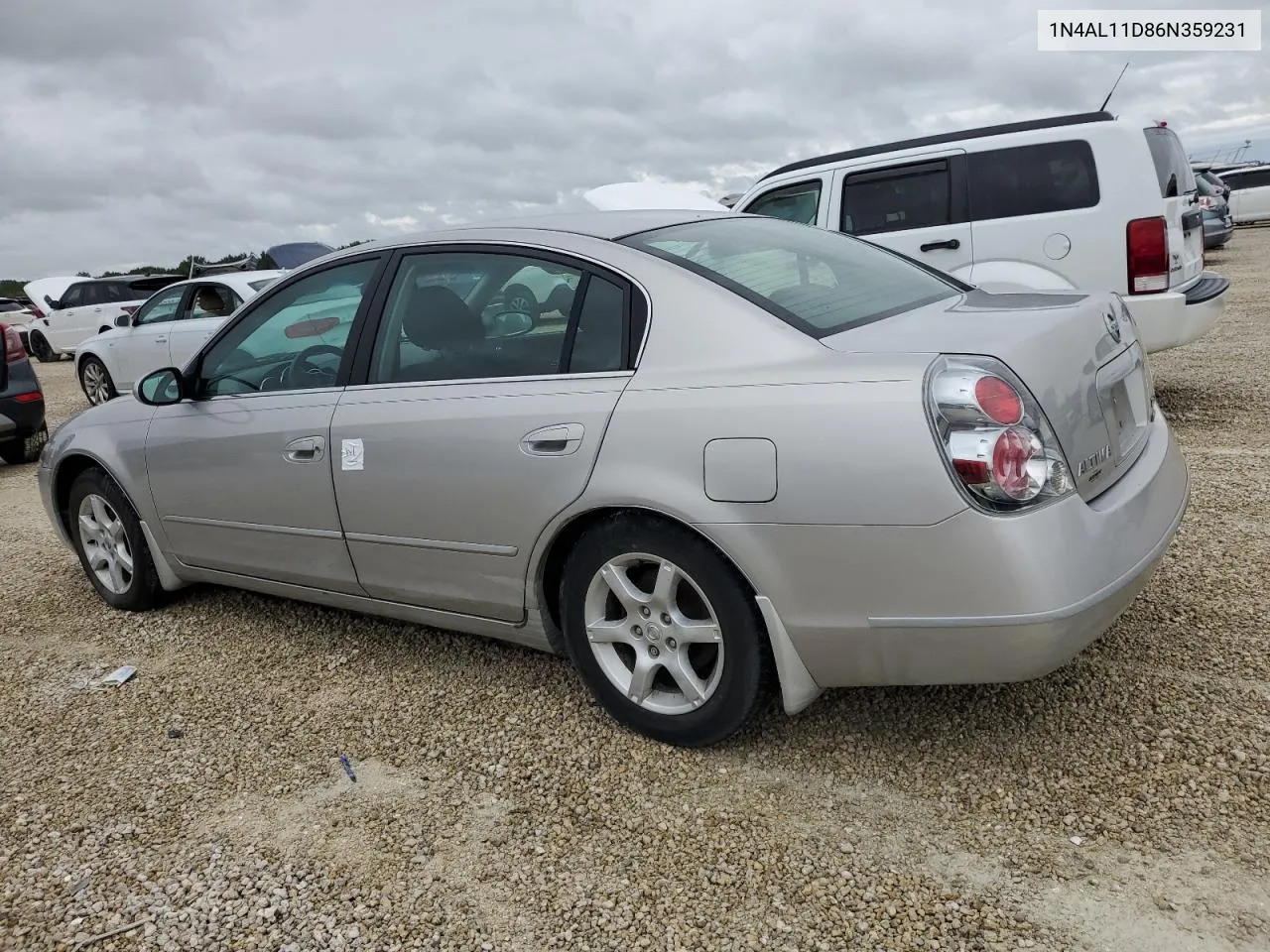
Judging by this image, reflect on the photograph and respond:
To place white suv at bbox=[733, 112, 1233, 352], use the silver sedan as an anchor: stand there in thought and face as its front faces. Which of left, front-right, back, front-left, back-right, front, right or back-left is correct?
right

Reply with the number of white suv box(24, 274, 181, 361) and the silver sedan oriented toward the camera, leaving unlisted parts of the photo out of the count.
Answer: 0

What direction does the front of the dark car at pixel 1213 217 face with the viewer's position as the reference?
facing away from the viewer and to the left of the viewer

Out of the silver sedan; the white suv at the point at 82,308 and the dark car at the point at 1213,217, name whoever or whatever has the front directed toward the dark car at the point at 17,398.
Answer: the silver sedan

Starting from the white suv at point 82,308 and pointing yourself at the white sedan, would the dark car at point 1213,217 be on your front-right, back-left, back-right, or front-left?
front-left

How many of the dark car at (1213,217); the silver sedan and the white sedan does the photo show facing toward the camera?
0

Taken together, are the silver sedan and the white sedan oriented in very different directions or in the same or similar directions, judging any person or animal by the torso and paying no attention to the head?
same or similar directions

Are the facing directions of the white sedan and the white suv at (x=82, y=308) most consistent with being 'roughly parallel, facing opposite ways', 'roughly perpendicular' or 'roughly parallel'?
roughly parallel

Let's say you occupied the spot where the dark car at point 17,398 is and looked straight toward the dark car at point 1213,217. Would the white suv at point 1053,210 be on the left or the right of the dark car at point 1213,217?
right

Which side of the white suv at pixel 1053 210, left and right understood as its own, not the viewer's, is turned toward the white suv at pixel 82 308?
front

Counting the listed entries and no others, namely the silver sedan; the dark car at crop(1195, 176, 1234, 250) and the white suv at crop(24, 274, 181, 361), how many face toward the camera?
0

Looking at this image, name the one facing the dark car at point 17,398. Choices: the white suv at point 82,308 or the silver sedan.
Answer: the silver sedan

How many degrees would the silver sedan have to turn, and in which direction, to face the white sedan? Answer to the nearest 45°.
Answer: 0° — it already faces it

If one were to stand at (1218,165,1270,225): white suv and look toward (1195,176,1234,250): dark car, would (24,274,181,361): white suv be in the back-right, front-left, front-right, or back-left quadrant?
front-right

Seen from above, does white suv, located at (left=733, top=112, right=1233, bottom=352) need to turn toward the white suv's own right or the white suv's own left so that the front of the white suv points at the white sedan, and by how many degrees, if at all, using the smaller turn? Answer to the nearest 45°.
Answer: approximately 45° to the white suv's own left
